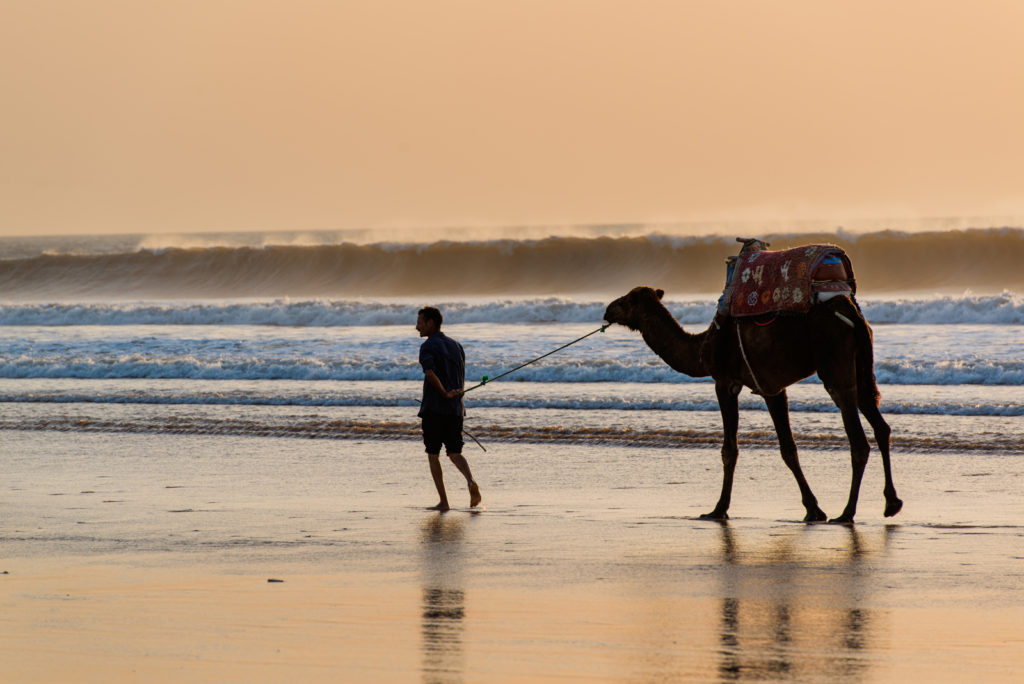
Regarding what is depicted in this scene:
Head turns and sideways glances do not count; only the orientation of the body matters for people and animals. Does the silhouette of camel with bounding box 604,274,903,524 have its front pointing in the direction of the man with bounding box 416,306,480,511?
yes

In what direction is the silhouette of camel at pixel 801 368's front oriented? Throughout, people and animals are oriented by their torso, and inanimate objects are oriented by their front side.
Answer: to the viewer's left
